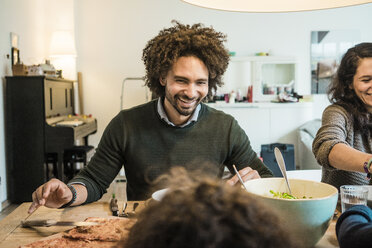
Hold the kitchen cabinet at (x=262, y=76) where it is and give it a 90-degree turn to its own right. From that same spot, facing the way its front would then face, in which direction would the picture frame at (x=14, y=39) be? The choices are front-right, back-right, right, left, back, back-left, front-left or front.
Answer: front-left

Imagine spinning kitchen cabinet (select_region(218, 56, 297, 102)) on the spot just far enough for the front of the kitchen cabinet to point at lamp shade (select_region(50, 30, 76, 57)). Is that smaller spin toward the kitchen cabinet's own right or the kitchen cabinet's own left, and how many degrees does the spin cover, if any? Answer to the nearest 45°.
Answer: approximately 45° to the kitchen cabinet's own right

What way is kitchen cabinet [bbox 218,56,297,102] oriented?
toward the camera

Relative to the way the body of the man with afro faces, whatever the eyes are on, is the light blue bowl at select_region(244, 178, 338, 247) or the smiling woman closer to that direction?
the light blue bowl

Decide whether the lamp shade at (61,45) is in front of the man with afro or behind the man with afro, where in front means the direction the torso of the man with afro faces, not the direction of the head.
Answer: behind

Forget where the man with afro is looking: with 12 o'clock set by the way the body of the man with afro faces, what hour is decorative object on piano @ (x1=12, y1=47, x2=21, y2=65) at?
The decorative object on piano is roughly at 5 o'clock from the man with afro.

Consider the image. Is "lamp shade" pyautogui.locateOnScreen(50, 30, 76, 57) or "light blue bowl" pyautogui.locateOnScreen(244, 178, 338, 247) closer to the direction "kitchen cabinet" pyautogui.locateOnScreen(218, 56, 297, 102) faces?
the light blue bowl

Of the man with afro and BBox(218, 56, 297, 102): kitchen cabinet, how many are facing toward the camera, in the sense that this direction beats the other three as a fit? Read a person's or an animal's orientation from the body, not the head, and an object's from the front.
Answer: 2

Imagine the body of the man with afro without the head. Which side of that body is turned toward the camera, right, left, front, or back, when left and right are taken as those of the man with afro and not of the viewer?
front

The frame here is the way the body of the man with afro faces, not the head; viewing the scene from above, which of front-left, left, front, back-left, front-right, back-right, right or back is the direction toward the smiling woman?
left

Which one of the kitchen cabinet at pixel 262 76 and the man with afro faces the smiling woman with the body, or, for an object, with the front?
the kitchen cabinet

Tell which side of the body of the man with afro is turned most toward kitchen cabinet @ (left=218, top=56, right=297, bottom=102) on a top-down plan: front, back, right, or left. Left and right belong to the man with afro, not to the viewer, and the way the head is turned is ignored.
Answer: back

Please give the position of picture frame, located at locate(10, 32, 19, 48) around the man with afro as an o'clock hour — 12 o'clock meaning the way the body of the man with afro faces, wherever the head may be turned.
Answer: The picture frame is roughly at 5 o'clock from the man with afro.

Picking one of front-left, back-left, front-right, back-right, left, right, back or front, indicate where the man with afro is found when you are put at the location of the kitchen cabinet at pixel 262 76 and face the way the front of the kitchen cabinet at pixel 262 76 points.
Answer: front
